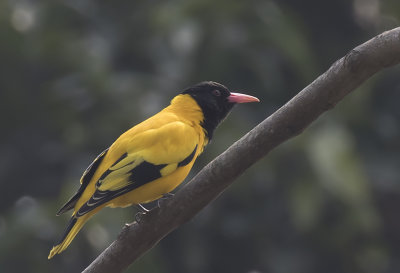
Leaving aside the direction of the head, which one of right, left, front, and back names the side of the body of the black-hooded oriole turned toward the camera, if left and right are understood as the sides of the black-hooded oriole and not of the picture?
right
